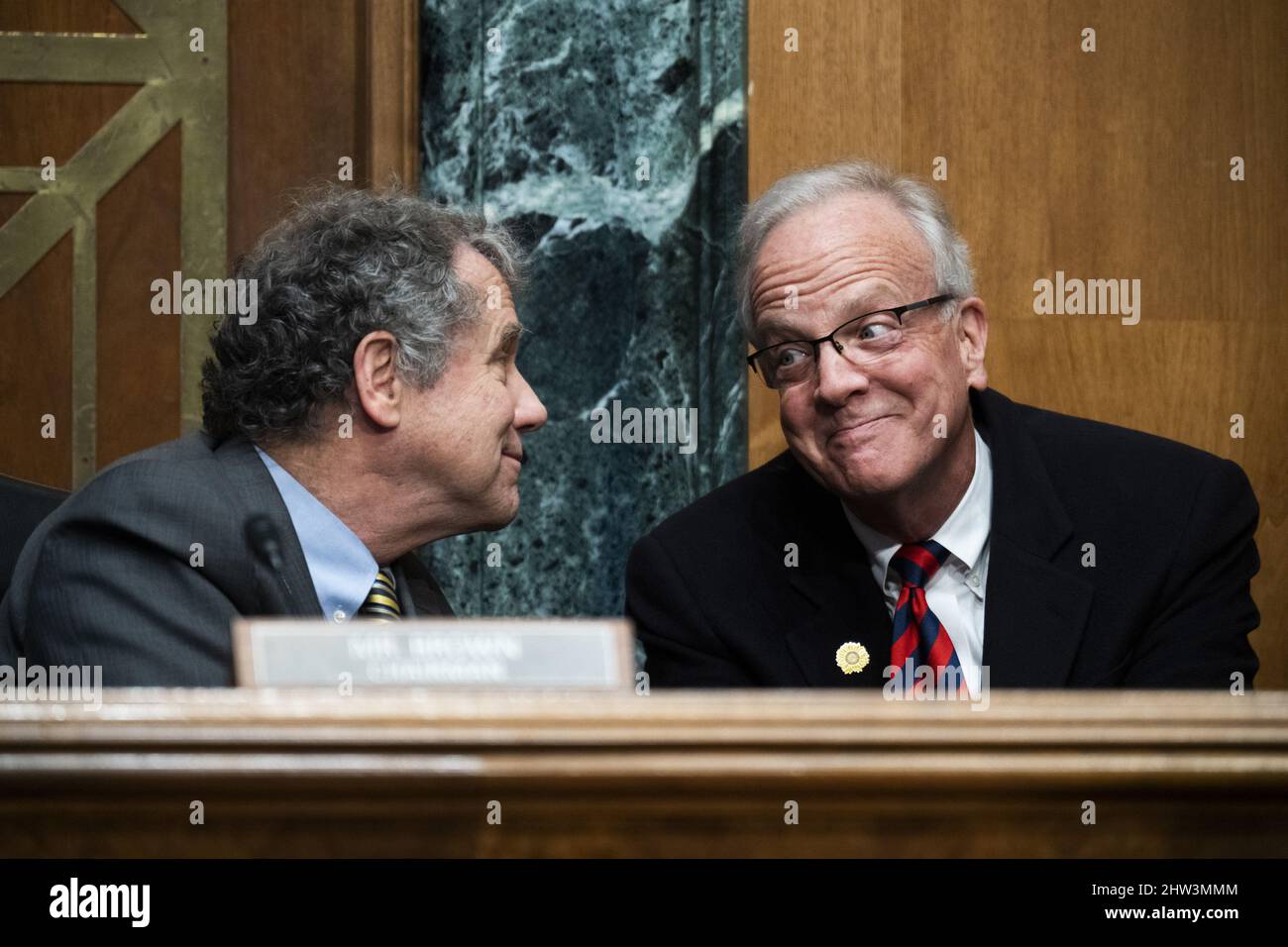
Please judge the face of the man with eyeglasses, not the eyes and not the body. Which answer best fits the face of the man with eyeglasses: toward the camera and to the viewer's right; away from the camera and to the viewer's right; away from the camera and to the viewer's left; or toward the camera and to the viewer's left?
toward the camera and to the viewer's left

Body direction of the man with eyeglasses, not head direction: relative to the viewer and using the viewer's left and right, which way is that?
facing the viewer

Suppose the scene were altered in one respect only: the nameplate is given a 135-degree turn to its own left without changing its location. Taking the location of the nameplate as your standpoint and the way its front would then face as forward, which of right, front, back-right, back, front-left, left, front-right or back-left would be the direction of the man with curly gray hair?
front-left

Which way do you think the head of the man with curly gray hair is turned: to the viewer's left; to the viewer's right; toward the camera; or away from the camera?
to the viewer's right

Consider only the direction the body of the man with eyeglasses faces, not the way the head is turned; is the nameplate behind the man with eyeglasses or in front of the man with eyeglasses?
in front

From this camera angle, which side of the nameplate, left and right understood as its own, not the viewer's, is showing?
front

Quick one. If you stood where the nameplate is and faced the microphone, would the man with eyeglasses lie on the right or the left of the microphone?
right

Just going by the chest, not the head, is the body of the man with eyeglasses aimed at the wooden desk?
yes
